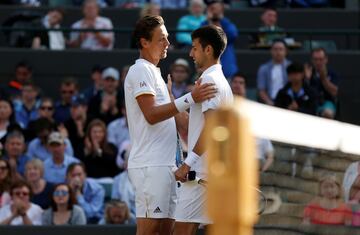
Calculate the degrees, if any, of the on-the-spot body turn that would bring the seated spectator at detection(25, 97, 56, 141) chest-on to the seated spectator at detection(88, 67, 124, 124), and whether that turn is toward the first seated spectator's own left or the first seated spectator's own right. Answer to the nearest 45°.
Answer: approximately 90° to the first seated spectator's own left

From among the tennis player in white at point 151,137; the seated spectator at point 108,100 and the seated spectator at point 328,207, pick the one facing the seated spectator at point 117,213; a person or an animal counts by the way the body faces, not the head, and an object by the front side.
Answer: the seated spectator at point 108,100

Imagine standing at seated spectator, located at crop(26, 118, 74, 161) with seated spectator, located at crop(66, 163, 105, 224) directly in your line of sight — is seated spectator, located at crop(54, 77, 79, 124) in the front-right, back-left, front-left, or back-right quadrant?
back-left

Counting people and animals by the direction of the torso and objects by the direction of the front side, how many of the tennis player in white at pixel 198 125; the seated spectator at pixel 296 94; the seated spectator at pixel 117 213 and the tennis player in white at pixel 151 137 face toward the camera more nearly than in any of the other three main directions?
2

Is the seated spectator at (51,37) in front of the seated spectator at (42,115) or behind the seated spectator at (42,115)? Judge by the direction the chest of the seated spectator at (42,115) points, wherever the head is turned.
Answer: behind

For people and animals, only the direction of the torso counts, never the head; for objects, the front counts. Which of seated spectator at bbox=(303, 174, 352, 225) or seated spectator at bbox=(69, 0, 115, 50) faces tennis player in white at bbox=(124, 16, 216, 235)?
seated spectator at bbox=(69, 0, 115, 50)

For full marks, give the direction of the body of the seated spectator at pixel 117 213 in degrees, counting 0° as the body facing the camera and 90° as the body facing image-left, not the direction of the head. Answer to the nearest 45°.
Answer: approximately 0°

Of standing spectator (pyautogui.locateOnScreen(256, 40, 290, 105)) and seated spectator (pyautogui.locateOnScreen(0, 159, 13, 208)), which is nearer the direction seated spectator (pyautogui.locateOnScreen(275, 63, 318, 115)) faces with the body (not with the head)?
the seated spectator

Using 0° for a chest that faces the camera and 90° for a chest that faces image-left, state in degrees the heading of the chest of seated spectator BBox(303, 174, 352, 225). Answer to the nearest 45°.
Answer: approximately 0°
